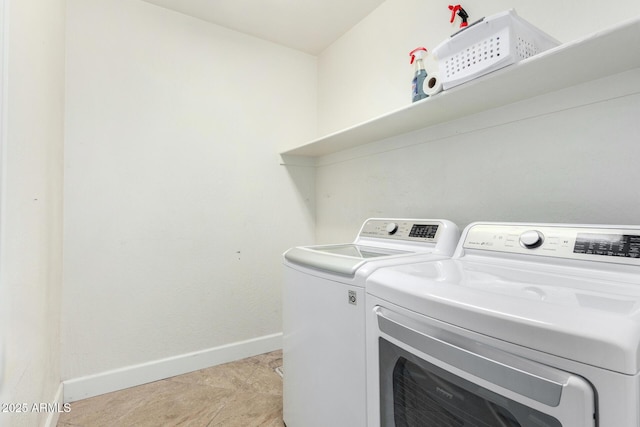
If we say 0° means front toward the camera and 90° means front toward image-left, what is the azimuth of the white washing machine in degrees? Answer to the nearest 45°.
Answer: approximately 45°

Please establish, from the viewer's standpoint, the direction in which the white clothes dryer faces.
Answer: facing the viewer and to the left of the viewer

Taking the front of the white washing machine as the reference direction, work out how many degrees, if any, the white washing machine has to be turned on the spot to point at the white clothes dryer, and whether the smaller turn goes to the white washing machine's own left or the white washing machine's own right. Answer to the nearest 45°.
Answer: approximately 90° to the white washing machine's own left

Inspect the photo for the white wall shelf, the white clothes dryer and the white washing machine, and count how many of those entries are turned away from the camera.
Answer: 0
